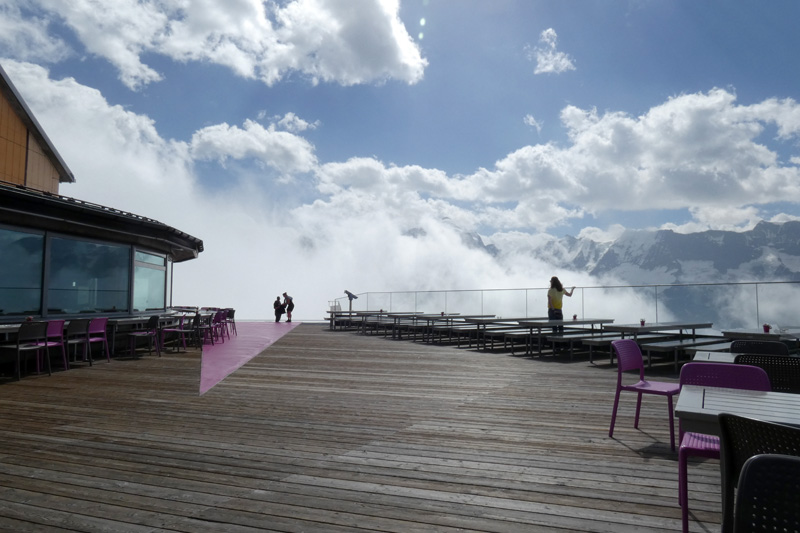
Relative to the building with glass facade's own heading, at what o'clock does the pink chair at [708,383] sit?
The pink chair is roughly at 1 o'clock from the building with glass facade.

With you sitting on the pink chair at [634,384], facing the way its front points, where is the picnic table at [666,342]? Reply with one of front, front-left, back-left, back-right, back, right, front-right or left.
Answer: back-left

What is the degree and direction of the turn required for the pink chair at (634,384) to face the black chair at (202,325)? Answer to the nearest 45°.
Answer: approximately 180°

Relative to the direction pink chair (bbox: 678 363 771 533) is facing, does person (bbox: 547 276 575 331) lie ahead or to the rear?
to the rear

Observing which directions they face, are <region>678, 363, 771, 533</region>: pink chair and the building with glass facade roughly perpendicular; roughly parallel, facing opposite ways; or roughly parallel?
roughly perpendicular

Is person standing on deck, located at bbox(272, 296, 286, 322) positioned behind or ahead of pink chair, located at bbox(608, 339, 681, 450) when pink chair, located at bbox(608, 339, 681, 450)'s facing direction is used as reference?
behind

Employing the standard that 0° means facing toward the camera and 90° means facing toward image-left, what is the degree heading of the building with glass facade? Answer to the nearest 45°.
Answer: approximately 315°
